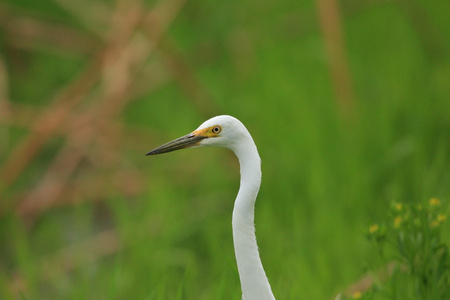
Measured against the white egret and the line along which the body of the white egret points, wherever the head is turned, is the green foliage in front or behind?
behind

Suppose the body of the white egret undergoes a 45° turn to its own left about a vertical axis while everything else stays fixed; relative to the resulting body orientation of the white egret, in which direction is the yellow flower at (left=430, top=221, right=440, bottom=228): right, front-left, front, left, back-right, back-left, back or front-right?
back

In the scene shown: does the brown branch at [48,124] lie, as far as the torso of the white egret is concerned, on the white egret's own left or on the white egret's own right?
on the white egret's own right

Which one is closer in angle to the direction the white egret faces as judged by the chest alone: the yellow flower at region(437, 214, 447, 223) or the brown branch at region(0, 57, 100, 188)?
the brown branch

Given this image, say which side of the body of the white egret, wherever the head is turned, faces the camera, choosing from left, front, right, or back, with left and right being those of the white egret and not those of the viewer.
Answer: left

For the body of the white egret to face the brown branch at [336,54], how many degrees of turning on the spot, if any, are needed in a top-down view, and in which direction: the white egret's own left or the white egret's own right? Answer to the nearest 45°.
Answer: approximately 90° to the white egret's own right

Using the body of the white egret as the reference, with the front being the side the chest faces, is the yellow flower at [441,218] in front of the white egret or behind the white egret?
behind
